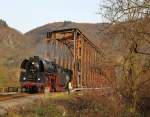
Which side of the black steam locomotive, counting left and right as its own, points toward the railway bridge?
back

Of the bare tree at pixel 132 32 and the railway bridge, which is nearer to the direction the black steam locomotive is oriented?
the bare tree

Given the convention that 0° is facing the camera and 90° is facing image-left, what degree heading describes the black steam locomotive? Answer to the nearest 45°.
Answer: approximately 45°

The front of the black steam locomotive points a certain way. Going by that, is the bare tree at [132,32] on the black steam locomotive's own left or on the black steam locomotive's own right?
on the black steam locomotive's own left
